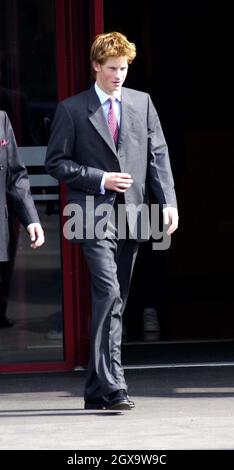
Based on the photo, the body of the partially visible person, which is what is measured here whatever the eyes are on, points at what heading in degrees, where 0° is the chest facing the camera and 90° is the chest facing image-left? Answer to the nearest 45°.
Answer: approximately 0°

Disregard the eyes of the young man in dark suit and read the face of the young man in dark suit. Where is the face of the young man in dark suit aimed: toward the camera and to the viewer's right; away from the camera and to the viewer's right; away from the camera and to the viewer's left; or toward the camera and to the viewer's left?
toward the camera and to the viewer's right

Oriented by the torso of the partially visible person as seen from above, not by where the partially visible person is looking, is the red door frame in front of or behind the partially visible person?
behind

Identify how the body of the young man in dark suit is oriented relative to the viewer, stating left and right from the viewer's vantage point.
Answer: facing the viewer and to the right of the viewer

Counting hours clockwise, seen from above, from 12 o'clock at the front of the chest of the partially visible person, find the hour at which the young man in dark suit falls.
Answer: The young man in dark suit is roughly at 9 o'clock from the partially visible person.

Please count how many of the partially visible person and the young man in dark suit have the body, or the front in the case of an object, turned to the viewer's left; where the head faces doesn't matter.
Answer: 0
